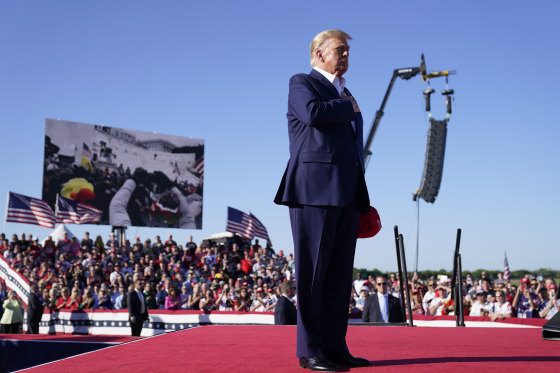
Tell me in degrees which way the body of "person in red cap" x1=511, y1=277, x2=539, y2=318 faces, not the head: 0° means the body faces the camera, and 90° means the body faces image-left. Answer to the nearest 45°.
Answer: approximately 0°

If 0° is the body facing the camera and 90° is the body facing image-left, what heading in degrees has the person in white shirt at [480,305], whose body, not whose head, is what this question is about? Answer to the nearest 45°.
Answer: approximately 0°

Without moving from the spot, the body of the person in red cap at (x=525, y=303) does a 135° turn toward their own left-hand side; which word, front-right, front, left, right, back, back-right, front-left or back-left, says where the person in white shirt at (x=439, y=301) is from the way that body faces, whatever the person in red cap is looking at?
back-left

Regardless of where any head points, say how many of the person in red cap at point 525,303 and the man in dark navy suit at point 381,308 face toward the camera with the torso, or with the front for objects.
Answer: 2

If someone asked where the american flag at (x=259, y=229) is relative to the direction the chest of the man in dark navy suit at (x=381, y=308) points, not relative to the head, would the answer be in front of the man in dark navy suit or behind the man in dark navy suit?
behind

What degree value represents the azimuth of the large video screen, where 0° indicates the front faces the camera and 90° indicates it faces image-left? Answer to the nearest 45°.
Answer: approximately 315°
